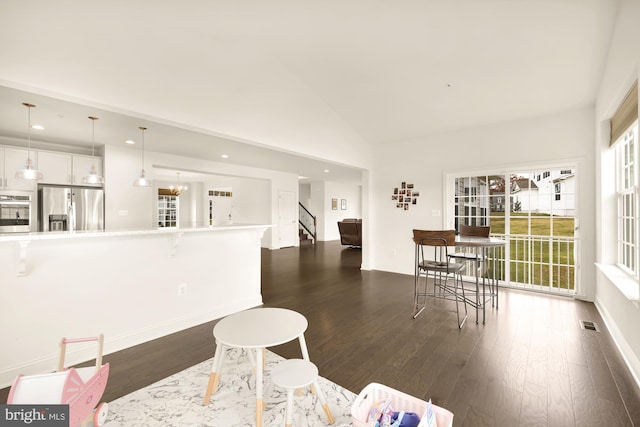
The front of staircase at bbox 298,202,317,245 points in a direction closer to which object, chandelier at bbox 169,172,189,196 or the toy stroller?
the toy stroller

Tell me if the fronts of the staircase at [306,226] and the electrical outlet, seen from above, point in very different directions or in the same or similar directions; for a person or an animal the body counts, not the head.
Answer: same or similar directions

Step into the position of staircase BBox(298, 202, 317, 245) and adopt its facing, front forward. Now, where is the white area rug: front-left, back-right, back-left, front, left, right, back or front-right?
front-right

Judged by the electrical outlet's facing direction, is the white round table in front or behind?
in front

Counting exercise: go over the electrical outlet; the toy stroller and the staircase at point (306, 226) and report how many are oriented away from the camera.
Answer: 0

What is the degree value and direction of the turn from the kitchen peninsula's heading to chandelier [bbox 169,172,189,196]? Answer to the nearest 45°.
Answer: approximately 135° to its left

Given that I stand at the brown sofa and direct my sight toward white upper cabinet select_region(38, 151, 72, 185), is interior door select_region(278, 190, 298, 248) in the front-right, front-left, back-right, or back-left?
front-right

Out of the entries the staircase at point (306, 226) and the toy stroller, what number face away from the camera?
0

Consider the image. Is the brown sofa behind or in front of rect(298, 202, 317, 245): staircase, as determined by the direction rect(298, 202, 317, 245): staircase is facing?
in front

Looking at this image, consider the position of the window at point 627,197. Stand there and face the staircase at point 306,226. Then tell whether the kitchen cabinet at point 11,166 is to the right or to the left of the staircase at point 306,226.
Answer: left

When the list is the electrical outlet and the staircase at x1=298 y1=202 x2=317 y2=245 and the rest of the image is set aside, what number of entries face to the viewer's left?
0

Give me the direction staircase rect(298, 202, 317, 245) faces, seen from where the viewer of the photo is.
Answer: facing the viewer and to the right of the viewer
